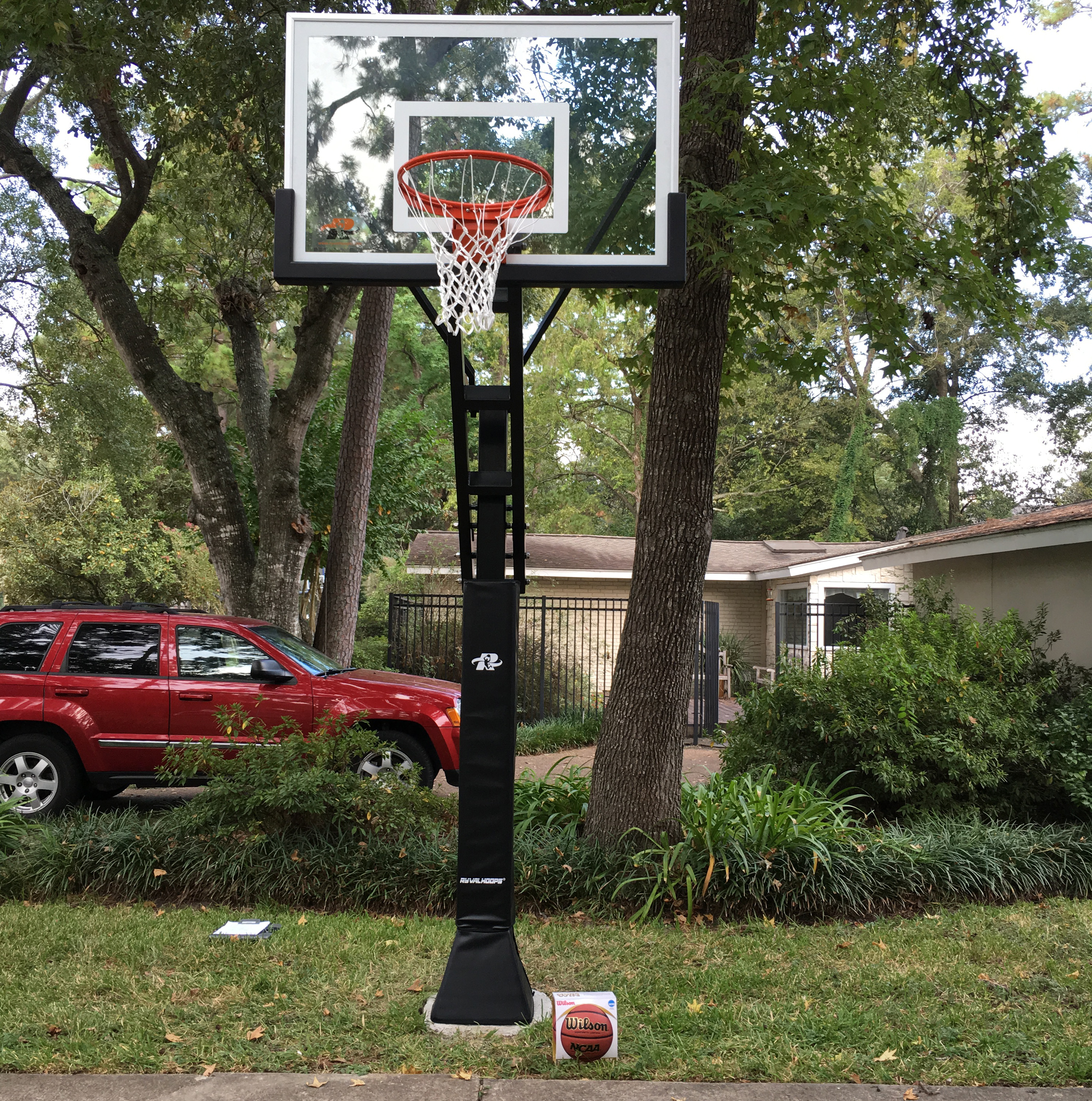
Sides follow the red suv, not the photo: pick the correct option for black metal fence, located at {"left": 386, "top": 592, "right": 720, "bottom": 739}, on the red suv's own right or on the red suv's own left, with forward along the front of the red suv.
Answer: on the red suv's own left

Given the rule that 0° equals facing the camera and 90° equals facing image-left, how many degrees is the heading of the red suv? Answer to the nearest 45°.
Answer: approximately 270°

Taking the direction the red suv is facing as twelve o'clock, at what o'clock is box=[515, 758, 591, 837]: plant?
The plant is roughly at 1 o'clock from the red suv.

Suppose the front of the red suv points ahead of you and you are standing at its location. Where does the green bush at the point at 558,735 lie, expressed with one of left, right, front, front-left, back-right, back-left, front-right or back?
front-left

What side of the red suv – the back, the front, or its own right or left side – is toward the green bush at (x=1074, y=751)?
front

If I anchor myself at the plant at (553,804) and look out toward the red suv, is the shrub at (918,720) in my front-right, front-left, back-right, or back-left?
back-right

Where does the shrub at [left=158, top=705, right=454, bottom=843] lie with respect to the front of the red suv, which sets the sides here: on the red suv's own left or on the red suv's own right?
on the red suv's own right

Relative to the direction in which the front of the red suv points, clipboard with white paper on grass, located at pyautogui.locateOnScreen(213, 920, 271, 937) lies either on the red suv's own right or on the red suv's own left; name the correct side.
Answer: on the red suv's own right
